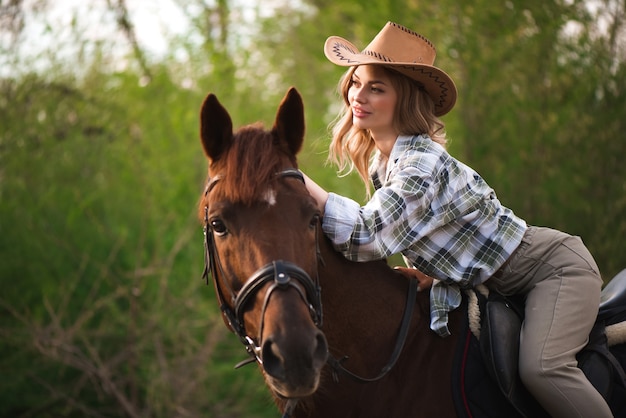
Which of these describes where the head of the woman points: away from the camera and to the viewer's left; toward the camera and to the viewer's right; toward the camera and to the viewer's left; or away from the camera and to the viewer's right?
toward the camera and to the viewer's left

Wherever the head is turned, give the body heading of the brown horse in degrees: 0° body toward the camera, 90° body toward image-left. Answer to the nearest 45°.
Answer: approximately 45°
